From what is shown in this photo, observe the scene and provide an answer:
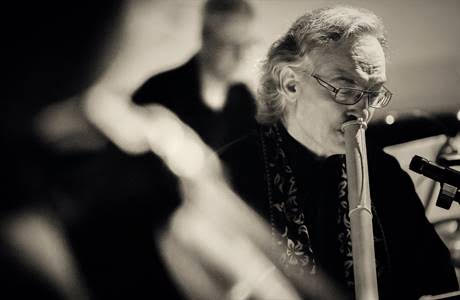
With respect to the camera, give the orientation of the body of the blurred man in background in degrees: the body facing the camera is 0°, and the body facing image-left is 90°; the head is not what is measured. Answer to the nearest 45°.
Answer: approximately 315°

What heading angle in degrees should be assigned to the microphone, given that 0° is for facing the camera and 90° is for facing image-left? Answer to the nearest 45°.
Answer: approximately 90°

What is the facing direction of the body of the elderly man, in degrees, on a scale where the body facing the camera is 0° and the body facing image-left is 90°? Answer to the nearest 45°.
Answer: approximately 315°
